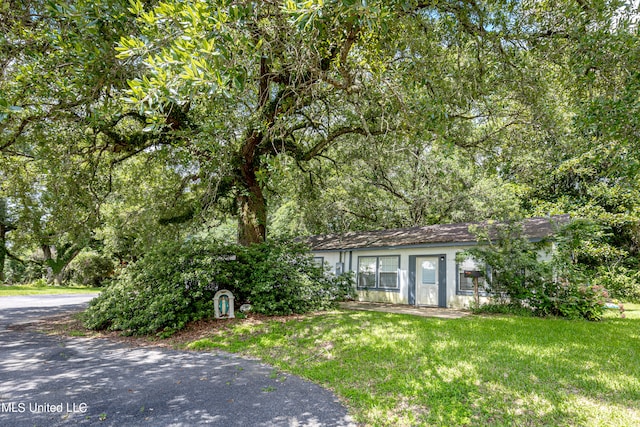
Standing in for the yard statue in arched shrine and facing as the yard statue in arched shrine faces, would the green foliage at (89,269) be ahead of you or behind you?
behind

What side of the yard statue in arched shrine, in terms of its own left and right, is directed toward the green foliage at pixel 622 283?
left

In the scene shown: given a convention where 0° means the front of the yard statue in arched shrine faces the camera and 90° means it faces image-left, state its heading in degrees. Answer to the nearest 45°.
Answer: approximately 0°

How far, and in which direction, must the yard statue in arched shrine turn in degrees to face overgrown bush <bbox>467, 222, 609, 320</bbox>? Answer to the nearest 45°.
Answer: approximately 90° to its left
